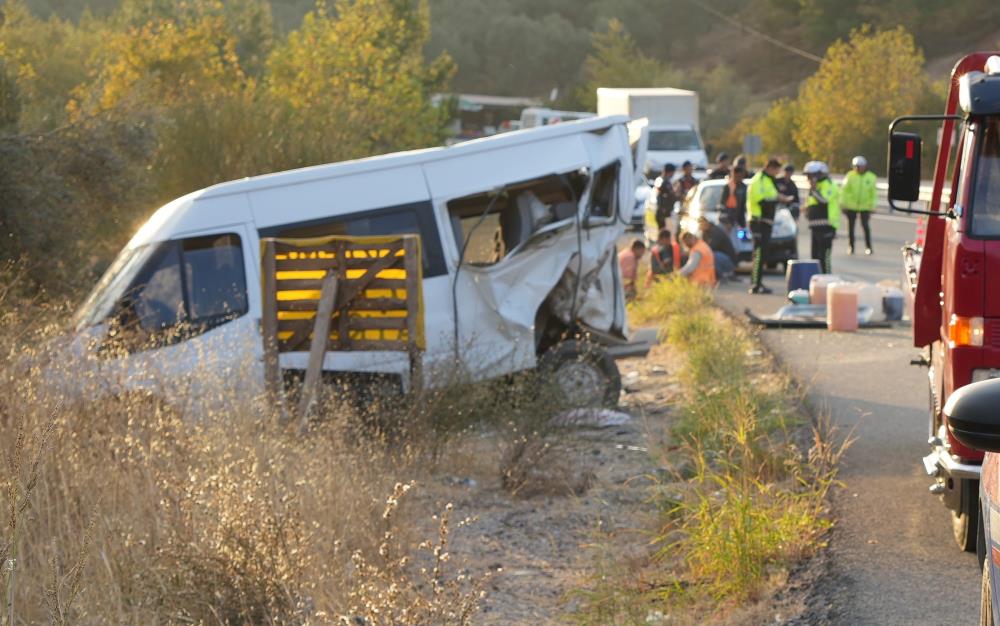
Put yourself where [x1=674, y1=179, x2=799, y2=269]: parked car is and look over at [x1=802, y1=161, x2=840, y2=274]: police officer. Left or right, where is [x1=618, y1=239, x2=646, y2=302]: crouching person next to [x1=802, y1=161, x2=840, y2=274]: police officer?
right

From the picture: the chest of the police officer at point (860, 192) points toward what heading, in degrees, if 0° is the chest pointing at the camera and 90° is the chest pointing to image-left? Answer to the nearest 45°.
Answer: approximately 0°

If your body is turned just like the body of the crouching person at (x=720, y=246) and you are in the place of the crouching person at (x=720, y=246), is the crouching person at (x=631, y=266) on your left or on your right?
on your left

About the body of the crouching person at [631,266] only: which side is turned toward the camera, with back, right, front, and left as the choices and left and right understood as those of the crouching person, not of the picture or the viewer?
right

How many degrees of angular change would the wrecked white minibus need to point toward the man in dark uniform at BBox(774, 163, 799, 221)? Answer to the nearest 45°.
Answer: approximately 135° to its right

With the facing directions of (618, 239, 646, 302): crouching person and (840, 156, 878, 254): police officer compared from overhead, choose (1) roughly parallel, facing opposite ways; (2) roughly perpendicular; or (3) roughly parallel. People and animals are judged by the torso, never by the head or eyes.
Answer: roughly perpendicular

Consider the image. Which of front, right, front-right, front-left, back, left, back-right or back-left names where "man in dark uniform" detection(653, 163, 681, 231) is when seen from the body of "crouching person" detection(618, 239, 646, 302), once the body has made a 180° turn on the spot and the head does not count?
right

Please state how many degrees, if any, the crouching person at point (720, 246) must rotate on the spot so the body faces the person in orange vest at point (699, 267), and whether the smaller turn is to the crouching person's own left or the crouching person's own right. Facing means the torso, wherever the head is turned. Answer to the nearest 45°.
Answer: approximately 90° to the crouching person's own left

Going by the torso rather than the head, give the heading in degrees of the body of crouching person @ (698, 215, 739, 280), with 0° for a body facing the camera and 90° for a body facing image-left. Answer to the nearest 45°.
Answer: approximately 90°

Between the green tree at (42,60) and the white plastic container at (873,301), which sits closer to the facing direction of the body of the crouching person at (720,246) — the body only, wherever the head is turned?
the green tree

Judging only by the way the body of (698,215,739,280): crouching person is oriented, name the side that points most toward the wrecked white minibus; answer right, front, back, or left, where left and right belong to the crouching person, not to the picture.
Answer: left

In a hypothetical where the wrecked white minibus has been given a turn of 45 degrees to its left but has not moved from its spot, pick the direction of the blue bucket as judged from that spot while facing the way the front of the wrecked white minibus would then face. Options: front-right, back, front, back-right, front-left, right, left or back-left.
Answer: back

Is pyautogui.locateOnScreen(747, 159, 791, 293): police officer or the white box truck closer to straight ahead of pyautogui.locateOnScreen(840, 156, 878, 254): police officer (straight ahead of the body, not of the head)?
the police officer

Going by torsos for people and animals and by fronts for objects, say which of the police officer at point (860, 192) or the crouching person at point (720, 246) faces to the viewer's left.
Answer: the crouching person

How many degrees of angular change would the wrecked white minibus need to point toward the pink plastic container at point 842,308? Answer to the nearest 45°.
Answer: approximately 135° to its right

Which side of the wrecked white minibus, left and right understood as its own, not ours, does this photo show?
left

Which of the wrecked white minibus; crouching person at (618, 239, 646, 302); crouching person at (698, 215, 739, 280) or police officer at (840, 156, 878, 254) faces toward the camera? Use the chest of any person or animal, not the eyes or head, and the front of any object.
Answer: the police officer

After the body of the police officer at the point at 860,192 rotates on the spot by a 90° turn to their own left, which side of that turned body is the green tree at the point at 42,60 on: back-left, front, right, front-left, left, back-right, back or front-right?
back
